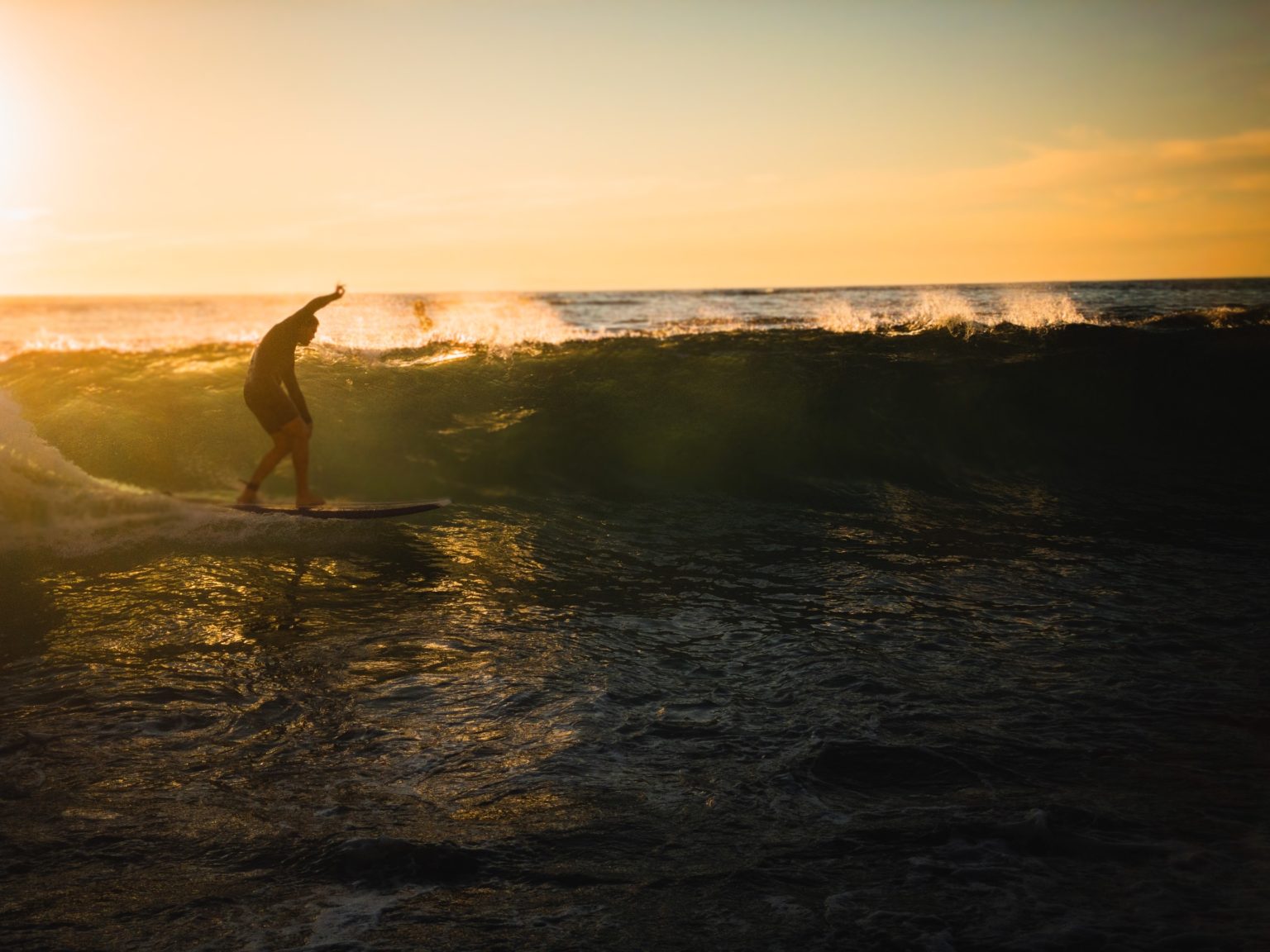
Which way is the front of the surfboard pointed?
to the viewer's right

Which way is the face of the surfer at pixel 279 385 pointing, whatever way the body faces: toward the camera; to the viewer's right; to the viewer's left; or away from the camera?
to the viewer's right

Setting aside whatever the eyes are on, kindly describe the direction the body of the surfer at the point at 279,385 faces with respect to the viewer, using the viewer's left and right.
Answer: facing to the right of the viewer
